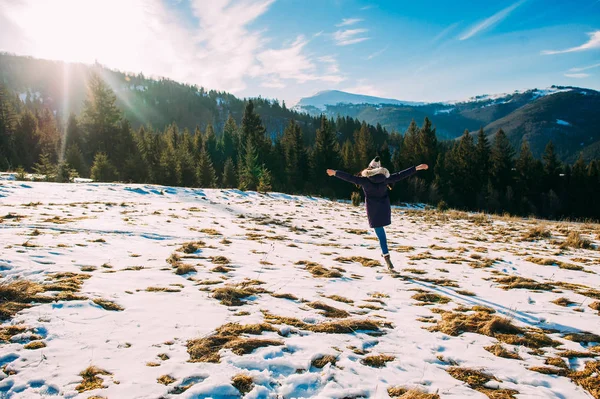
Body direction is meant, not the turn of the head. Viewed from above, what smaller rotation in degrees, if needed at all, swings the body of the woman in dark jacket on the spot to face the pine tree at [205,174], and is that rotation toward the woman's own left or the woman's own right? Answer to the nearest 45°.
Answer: approximately 45° to the woman's own left

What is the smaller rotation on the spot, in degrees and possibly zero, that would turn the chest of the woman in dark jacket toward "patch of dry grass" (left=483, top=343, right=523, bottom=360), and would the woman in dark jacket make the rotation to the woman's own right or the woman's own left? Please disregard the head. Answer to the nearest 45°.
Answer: approximately 180°

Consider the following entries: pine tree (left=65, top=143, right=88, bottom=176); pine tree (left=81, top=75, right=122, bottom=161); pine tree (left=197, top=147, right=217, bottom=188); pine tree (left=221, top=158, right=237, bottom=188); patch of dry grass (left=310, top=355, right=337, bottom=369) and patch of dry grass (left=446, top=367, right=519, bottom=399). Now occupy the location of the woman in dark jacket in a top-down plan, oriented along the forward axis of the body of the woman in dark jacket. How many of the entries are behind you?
2

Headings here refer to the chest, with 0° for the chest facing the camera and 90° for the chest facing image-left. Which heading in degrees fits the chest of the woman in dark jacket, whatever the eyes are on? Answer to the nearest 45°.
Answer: approximately 180°

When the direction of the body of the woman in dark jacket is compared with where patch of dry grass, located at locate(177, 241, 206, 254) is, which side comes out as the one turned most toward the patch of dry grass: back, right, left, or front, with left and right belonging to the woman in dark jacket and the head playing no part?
left

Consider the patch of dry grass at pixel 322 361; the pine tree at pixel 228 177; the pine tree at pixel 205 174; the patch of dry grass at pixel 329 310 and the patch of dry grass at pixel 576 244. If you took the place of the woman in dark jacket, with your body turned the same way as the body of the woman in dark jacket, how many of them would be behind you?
2

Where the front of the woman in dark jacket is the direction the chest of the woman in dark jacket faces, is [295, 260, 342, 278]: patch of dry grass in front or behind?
behind

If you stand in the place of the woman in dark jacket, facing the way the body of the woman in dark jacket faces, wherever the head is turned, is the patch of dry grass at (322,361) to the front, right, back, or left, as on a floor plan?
back

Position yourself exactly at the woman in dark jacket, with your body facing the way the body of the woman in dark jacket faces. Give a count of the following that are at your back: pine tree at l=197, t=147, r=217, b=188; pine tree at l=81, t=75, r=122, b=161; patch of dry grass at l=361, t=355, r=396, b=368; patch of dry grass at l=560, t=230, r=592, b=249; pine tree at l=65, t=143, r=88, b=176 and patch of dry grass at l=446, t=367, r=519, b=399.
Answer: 2

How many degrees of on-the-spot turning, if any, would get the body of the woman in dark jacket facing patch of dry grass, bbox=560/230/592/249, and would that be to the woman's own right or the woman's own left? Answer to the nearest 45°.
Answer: approximately 45° to the woman's own right

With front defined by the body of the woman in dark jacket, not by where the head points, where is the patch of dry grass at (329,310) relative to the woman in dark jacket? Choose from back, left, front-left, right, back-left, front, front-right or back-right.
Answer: back

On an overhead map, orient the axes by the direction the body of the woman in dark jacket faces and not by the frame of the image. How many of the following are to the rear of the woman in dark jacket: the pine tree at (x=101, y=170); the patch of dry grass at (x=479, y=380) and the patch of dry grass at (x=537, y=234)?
1
